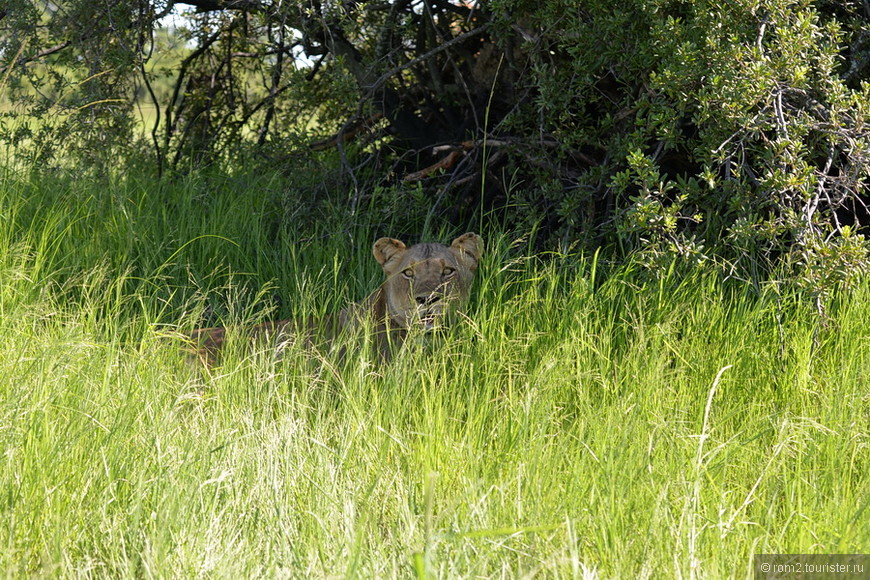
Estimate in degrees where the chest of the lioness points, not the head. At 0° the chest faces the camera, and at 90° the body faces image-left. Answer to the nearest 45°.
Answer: approximately 315°
